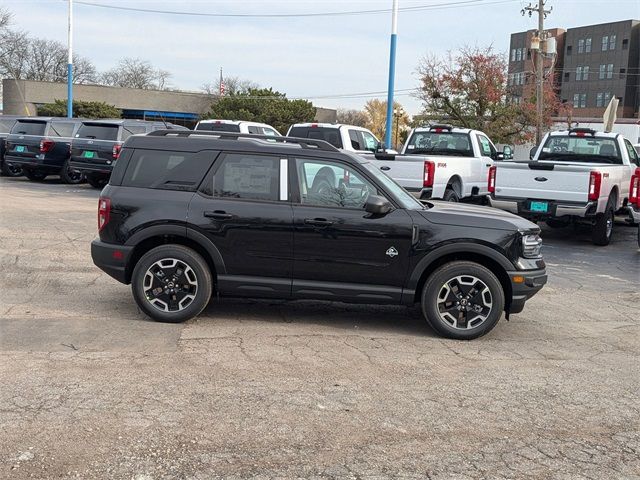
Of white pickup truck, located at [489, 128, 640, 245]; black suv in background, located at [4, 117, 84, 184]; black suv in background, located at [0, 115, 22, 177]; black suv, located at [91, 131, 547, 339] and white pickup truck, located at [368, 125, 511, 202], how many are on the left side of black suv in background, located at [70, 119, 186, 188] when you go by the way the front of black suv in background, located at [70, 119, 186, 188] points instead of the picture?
2

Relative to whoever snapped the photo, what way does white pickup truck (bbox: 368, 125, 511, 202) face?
facing away from the viewer and to the right of the viewer

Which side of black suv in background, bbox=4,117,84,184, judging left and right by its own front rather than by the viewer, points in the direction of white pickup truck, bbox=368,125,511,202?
right

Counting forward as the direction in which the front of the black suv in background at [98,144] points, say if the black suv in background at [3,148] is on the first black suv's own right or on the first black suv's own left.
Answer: on the first black suv's own left

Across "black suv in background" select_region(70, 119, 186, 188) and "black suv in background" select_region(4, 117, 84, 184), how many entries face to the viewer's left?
0

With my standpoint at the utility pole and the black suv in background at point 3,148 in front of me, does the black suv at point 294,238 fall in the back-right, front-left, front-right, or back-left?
front-left

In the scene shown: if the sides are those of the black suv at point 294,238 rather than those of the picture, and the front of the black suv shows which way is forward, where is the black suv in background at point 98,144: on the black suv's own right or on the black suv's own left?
on the black suv's own left

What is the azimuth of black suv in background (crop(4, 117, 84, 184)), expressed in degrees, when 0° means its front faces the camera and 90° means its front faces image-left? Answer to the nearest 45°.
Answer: approximately 225°

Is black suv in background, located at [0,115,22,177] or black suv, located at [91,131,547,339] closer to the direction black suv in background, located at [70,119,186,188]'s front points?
the black suv in background

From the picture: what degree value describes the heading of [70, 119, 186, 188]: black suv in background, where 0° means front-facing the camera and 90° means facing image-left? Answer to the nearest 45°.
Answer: approximately 225°

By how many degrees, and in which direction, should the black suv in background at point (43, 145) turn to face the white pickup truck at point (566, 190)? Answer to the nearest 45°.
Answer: approximately 90° to its right

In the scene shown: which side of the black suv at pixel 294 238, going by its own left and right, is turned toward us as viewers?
right

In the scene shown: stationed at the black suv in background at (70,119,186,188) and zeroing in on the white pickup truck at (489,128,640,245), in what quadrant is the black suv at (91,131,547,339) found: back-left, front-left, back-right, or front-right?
front-right

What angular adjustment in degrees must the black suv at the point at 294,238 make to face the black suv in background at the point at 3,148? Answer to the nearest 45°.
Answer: approximately 135° to its left
